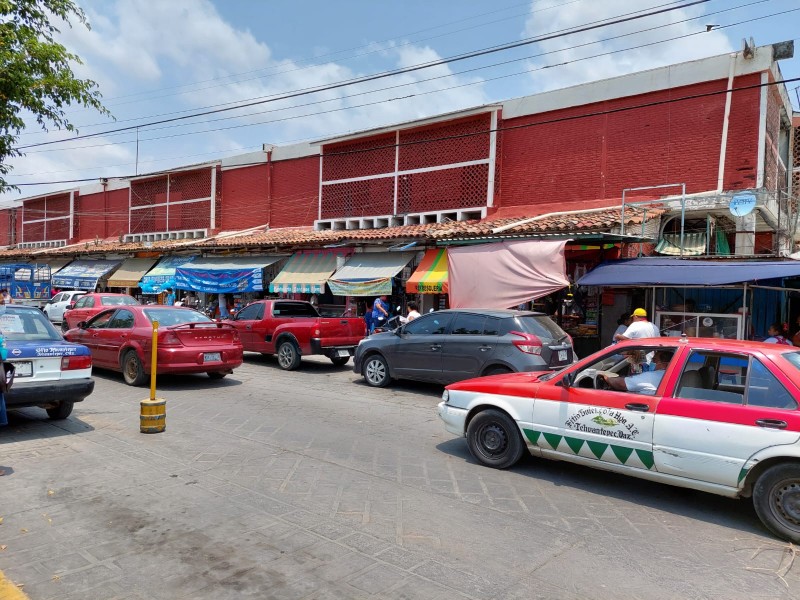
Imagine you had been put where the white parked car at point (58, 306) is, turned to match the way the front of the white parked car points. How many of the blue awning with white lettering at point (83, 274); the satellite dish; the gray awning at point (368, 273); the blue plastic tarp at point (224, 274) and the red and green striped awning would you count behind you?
4

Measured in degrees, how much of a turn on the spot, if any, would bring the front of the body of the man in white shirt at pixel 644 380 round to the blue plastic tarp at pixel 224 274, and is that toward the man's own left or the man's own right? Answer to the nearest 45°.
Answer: approximately 45° to the man's own right

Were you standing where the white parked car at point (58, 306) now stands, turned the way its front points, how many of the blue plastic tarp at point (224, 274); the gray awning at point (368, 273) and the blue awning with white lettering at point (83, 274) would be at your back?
2

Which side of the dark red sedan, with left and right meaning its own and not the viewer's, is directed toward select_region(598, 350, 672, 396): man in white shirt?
back

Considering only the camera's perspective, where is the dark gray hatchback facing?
facing away from the viewer and to the left of the viewer

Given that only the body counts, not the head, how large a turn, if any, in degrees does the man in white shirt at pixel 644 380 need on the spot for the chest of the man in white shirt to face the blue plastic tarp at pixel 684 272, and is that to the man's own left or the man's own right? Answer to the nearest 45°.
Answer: approximately 90° to the man's own right

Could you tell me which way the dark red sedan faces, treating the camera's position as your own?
facing away from the viewer and to the left of the viewer

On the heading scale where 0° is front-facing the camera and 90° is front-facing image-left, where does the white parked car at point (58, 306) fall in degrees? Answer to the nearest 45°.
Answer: approximately 135°

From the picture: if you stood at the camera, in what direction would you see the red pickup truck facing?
facing away from the viewer and to the left of the viewer

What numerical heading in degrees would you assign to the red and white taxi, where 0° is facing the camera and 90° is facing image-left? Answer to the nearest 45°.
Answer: approximately 90°

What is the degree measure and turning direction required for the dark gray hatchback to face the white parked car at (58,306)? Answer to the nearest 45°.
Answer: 0° — it already faces it

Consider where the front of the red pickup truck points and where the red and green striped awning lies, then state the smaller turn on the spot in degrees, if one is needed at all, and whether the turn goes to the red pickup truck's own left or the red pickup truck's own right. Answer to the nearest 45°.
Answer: approximately 135° to the red pickup truck's own right

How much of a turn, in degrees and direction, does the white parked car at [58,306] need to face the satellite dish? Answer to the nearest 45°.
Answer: approximately 180°

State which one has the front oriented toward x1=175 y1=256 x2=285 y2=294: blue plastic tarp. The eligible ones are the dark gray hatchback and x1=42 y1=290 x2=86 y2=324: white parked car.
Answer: the dark gray hatchback

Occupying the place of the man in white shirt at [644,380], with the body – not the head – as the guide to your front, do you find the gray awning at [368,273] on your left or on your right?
on your right

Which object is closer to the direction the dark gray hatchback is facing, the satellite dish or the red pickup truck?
the red pickup truck

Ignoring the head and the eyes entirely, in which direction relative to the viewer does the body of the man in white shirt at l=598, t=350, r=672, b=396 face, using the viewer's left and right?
facing to the left of the viewer

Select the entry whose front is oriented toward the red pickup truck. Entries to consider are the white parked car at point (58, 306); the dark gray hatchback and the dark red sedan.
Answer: the dark gray hatchback
